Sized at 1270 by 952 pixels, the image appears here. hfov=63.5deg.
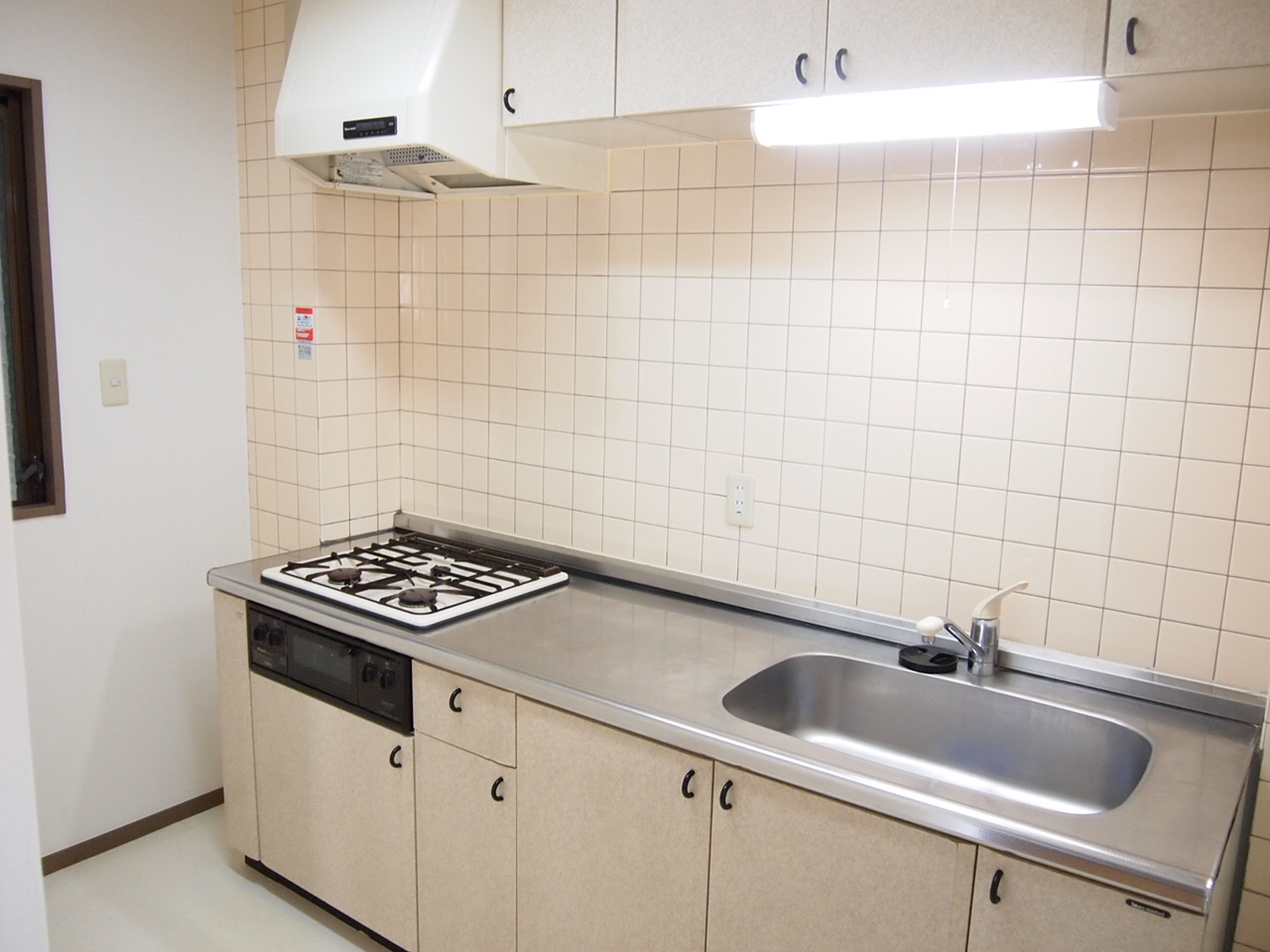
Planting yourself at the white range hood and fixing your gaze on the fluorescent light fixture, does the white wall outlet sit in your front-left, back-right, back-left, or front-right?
front-left

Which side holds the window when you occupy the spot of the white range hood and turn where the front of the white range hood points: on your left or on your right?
on your right

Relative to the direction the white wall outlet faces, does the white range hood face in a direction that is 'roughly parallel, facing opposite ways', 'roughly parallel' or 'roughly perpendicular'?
roughly parallel

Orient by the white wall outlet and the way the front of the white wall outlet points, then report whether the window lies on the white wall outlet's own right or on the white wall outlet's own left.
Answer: on the white wall outlet's own right

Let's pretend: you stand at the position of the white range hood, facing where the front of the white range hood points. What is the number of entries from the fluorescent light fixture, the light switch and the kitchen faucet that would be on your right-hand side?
1

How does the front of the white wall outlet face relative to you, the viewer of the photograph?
facing the viewer and to the left of the viewer

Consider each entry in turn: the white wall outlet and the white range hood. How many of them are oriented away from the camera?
0

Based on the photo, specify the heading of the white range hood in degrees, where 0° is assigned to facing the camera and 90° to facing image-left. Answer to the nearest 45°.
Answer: approximately 45°

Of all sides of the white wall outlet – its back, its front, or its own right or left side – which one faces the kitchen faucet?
left

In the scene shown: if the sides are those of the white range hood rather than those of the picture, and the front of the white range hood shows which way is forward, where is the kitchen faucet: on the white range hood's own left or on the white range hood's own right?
on the white range hood's own left

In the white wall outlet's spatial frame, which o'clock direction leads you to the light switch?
The light switch is roughly at 2 o'clock from the white wall outlet.

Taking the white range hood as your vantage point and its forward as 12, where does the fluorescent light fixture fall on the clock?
The fluorescent light fixture is roughly at 9 o'clock from the white range hood.

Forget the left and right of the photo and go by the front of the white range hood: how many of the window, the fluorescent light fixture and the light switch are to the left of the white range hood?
1
